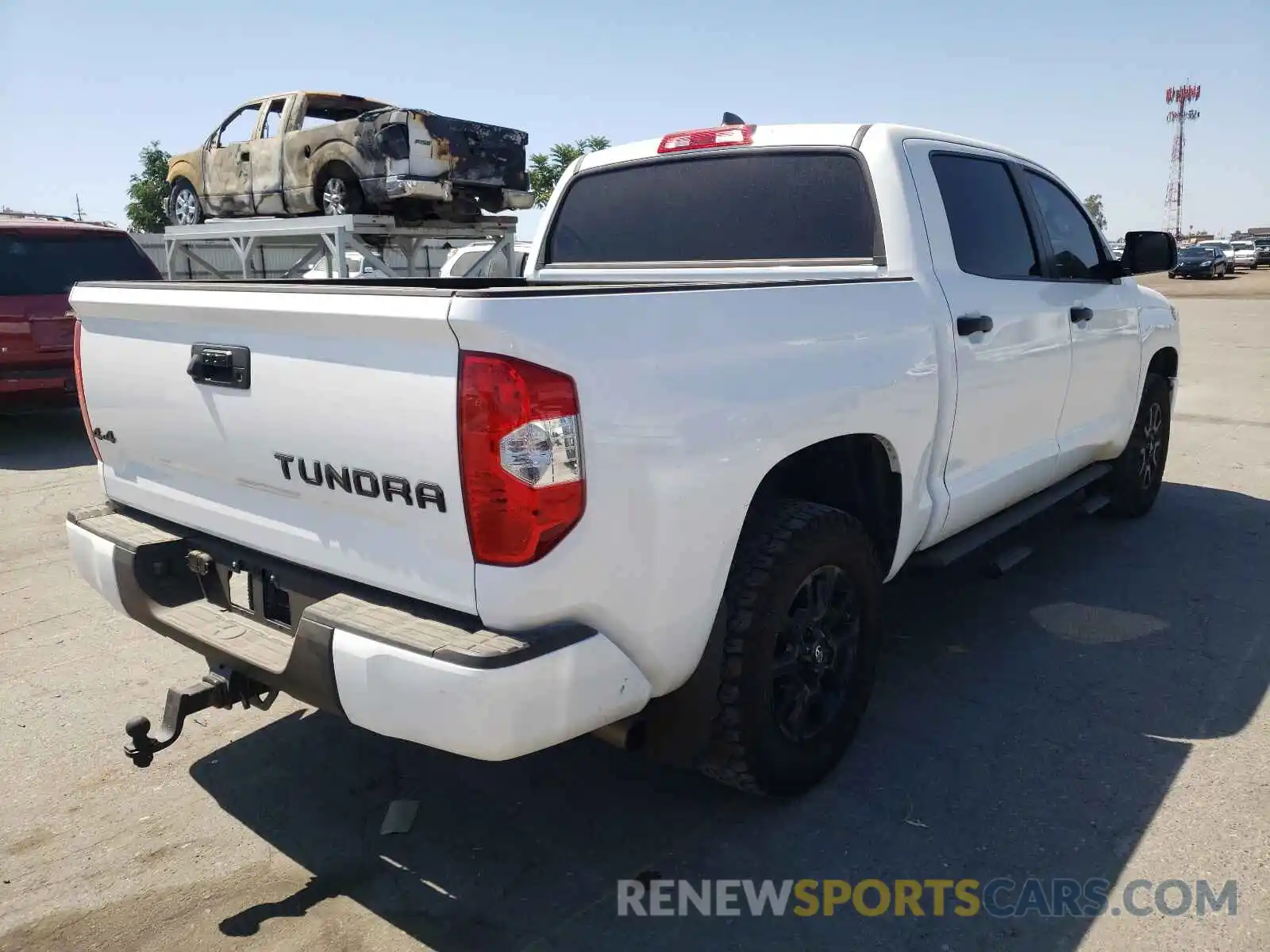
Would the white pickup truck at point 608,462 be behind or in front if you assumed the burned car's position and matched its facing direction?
behind

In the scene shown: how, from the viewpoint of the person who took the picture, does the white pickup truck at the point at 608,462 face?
facing away from the viewer and to the right of the viewer

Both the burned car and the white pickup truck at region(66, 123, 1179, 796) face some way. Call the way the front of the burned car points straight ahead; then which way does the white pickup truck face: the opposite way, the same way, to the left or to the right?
to the right

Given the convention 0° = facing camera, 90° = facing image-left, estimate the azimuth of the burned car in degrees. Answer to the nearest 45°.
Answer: approximately 135°

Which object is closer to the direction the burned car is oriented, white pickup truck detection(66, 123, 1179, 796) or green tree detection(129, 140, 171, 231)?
the green tree

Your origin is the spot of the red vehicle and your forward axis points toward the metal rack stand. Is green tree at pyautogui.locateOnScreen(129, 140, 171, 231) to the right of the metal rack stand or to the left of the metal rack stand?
left

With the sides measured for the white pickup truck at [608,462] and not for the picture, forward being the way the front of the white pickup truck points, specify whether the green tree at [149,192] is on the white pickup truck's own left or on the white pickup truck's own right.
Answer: on the white pickup truck's own left

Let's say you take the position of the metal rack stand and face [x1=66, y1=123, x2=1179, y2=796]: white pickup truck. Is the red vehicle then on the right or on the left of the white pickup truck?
right
